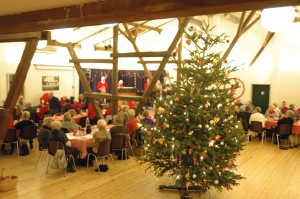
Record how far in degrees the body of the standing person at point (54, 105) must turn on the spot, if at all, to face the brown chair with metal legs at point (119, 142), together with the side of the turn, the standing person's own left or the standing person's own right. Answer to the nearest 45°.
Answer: approximately 90° to the standing person's own left

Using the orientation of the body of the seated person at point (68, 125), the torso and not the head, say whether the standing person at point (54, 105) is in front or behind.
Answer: behind

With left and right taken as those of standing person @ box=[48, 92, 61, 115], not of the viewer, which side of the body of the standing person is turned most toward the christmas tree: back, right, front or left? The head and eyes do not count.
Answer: left

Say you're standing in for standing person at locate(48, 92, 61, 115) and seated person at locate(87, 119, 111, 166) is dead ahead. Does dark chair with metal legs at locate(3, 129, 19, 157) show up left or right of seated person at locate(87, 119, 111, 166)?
right

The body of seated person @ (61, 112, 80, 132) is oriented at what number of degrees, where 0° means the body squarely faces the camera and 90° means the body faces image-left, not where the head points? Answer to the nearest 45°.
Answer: approximately 315°

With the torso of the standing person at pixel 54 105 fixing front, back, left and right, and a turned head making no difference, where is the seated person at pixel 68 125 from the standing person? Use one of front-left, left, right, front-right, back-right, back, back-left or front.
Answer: left

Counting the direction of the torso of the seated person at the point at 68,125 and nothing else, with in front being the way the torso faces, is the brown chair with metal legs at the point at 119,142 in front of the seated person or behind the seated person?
in front
